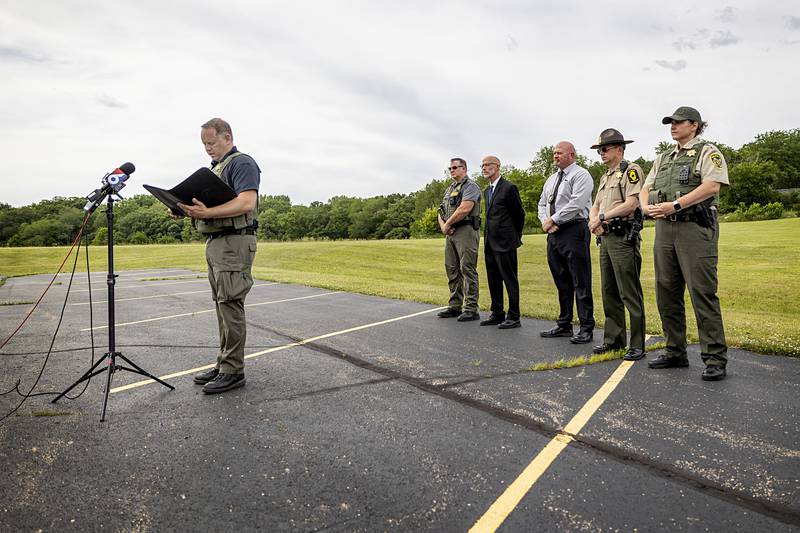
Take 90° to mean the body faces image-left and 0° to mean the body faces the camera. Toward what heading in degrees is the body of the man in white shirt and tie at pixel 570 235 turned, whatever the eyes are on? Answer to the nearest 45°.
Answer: approximately 45°

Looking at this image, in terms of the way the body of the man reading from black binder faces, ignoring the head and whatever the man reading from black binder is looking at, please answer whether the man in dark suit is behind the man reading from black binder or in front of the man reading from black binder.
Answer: behind

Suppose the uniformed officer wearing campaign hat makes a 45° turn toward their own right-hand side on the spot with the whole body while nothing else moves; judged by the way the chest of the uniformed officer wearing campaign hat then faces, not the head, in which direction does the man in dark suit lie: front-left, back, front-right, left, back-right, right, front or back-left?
front-right

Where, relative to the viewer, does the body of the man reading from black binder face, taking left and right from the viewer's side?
facing to the left of the viewer

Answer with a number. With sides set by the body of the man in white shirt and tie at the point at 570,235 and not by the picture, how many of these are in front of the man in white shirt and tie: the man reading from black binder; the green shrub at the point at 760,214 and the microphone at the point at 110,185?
2

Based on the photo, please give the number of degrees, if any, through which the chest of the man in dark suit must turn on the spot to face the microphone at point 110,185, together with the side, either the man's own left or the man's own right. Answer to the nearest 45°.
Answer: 0° — they already face it

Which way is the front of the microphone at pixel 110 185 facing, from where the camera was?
facing to the right of the viewer

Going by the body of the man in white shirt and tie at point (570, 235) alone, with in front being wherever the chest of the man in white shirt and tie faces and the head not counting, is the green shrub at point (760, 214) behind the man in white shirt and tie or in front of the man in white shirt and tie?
behind

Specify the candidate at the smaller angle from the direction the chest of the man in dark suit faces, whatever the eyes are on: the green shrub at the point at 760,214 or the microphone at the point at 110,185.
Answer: the microphone

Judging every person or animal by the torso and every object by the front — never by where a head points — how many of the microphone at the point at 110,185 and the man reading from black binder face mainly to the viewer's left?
1

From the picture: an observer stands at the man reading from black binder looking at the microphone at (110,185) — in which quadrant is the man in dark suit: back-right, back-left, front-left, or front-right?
back-right

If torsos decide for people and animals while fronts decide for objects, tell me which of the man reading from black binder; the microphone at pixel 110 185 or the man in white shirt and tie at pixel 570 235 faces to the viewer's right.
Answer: the microphone

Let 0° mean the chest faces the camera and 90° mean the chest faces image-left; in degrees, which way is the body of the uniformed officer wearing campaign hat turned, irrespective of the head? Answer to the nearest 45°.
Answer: approximately 45°
